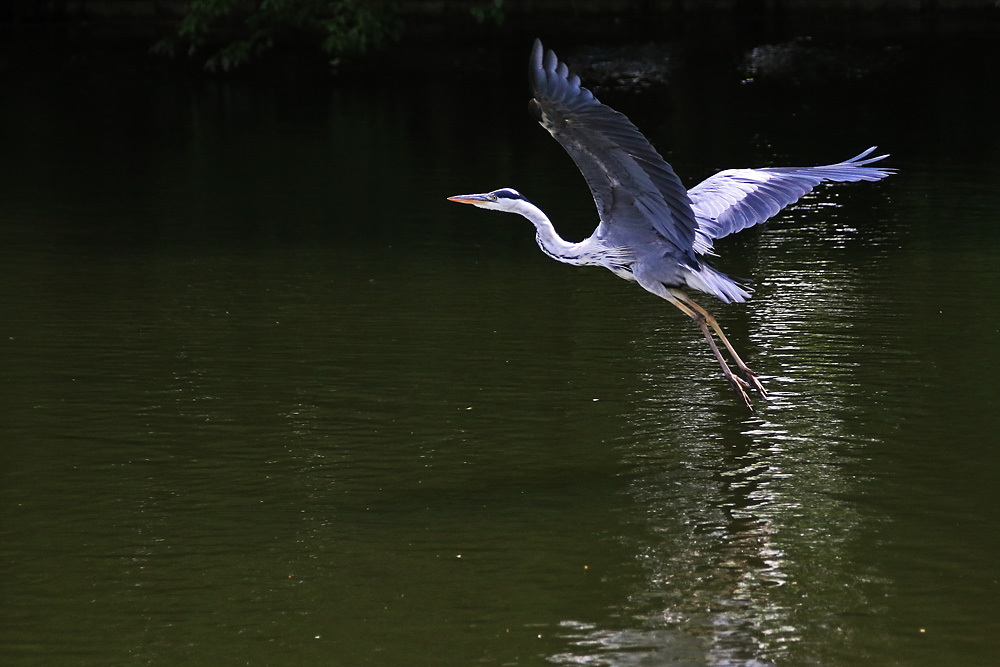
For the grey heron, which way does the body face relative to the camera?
to the viewer's left

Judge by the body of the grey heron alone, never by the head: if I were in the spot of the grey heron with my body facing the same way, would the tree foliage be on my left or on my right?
on my right
